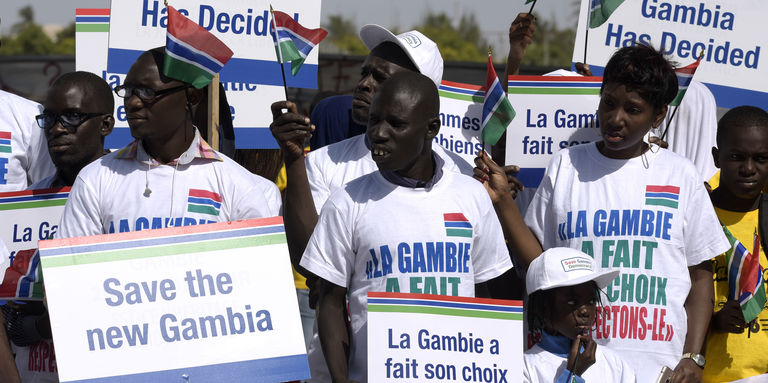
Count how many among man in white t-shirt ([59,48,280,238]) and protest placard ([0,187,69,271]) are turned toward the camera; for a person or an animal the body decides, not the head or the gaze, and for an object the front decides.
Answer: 2

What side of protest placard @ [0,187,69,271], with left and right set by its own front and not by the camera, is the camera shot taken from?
front

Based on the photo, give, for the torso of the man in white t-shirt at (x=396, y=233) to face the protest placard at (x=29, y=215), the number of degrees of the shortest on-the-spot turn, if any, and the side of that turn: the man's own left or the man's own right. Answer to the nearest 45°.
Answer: approximately 90° to the man's own right

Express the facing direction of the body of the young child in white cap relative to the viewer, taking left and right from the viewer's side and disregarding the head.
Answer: facing the viewer and to the right of the viewer

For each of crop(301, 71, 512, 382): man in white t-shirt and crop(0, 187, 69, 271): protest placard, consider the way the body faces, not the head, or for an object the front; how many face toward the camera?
2

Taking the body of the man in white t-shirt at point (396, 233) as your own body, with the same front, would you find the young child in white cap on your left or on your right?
on your left

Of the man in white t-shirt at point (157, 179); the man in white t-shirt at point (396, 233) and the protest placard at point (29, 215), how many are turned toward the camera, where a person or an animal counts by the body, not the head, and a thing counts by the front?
3

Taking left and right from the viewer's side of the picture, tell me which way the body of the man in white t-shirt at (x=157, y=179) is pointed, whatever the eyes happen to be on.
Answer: facing the viewer

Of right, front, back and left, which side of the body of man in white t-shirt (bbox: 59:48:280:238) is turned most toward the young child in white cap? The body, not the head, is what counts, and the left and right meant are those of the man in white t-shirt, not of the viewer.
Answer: left

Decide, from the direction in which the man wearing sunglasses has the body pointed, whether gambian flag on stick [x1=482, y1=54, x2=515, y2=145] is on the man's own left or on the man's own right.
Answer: on the man's own left

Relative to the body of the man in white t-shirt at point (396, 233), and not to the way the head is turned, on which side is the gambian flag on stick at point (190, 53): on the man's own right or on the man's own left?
on the man's own right

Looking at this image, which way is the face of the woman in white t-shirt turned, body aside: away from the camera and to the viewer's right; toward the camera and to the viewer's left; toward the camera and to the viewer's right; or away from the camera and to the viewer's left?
toward the camera and to the viewer's left
